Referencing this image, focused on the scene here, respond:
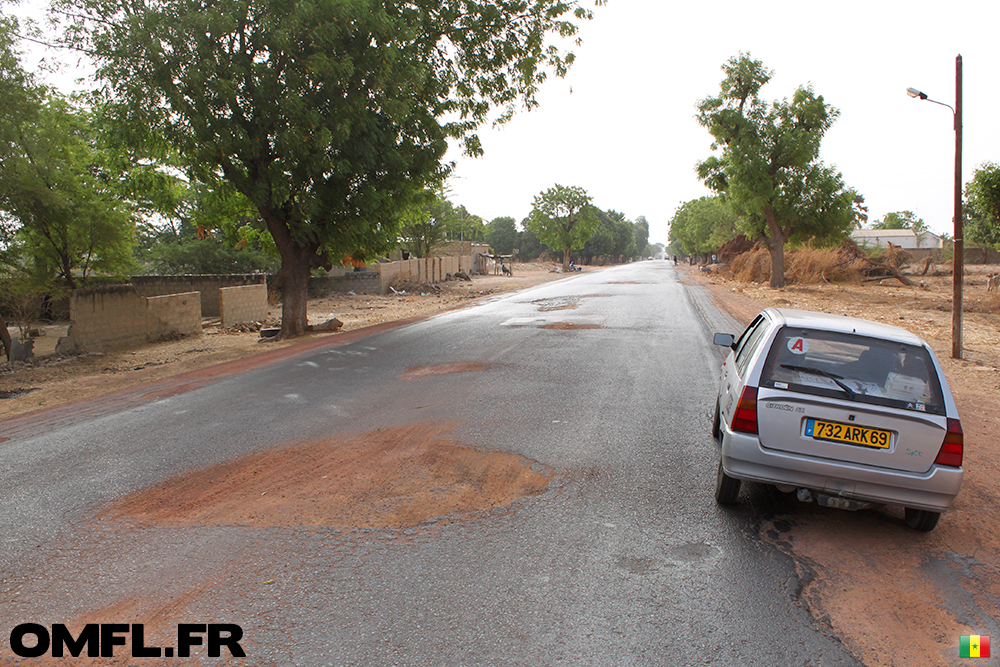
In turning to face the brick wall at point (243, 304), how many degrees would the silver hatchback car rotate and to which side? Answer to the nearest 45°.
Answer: approximately 45° to its left

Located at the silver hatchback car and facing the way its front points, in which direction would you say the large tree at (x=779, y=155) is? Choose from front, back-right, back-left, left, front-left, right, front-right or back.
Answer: front

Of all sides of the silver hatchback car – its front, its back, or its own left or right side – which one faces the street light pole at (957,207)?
front

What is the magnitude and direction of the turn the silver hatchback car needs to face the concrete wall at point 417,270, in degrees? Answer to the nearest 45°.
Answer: approximately 45° to its left

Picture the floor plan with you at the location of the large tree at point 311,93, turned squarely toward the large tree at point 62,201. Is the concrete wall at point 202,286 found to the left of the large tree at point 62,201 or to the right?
right

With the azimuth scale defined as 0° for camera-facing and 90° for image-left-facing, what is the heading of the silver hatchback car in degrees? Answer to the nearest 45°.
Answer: approximately 180°

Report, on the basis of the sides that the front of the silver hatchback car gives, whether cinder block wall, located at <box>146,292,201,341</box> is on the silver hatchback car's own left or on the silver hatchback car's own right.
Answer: on the silver hatchback car's own left

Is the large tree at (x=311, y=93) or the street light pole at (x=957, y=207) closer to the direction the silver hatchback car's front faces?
the street light pole
